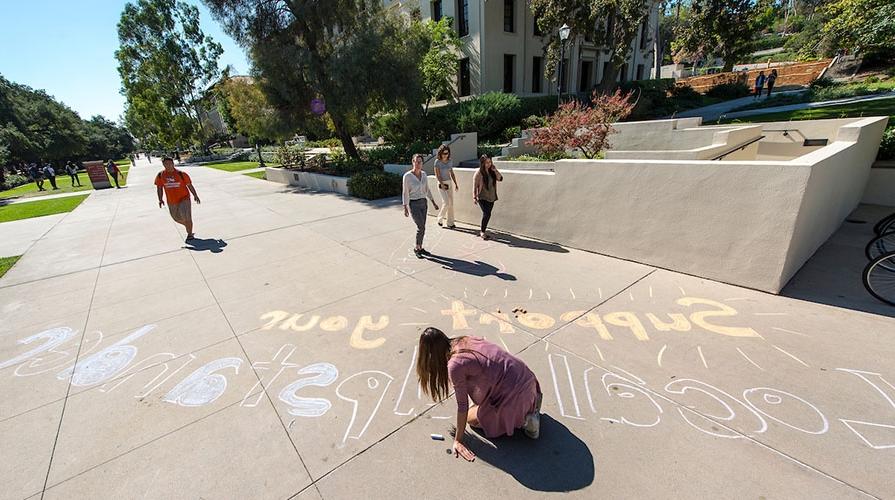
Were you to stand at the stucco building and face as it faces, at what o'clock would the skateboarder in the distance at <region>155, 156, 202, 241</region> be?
The skateboarder in the distance is roughly at 2 o'clock from the stucco building.

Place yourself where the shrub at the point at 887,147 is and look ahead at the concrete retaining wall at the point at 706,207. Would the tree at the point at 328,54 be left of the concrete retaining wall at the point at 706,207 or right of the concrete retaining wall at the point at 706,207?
right

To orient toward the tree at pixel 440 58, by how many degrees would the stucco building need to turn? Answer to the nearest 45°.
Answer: approximately 90° to its right

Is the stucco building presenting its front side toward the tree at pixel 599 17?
yes

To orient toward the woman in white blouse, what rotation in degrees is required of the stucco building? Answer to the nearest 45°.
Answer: approximately 45° to its right

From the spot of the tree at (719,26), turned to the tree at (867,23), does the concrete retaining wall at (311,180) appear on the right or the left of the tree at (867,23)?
right

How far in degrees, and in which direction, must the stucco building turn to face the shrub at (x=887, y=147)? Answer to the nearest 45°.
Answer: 0° — it already faces it

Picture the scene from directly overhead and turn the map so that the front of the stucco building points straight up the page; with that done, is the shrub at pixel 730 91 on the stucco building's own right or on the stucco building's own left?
on the stucco building's own left

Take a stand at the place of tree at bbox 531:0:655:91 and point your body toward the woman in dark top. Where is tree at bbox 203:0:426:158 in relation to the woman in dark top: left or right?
right

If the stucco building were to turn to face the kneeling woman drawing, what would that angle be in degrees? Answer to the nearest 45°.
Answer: approximately 45° to its right

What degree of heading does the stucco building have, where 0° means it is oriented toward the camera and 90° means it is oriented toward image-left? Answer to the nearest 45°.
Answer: approximately 315°
